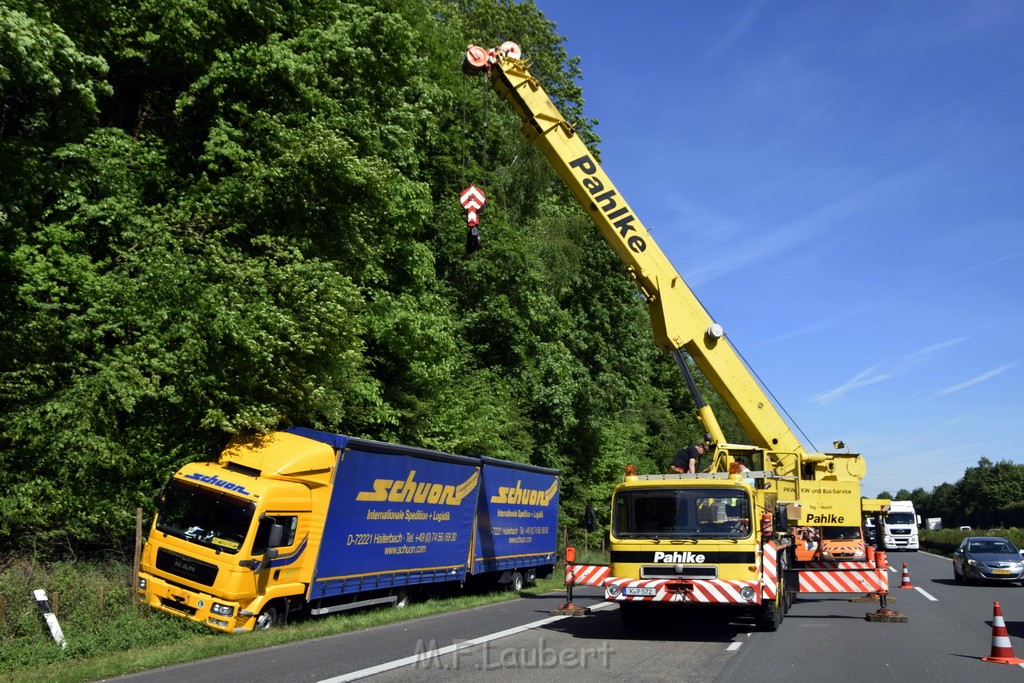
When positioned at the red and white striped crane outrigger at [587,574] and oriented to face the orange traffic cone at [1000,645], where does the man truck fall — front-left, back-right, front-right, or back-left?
back-right

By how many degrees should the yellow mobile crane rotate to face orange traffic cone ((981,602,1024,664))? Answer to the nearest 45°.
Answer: approximately 45° to its left

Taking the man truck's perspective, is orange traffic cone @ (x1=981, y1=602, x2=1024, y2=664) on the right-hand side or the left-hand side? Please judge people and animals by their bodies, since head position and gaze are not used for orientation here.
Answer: on its left

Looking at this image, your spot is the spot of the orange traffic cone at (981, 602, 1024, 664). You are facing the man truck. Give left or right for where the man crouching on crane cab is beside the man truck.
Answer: right

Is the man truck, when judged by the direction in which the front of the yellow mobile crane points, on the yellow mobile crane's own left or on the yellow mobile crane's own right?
on the yellow mobile crane's own right

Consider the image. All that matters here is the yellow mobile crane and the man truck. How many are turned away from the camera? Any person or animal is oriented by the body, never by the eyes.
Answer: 0

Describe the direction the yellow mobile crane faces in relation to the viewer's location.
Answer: facing the viewer

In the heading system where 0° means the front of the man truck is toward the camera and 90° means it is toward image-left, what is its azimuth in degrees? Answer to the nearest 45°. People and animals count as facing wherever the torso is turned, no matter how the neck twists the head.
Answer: approximately 45°
